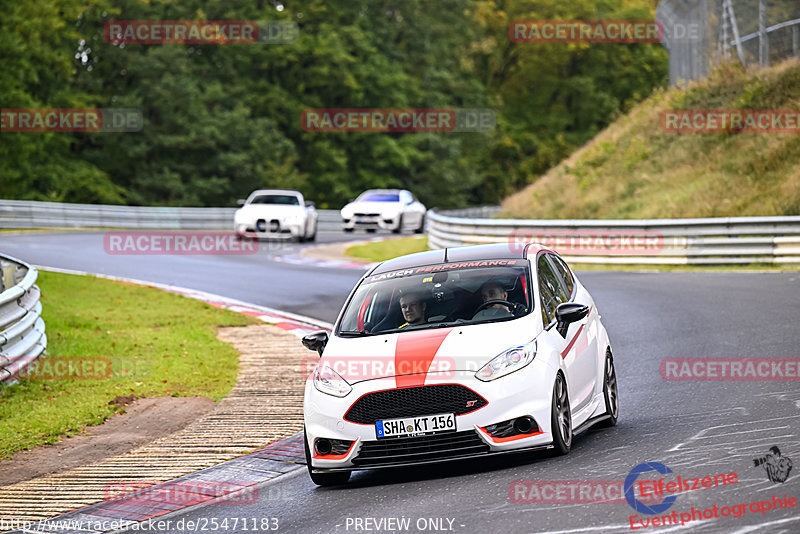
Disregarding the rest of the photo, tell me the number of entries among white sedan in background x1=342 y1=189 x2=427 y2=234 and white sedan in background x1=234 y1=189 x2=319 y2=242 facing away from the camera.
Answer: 0

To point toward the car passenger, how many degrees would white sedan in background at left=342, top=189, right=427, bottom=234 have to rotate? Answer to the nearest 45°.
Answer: approximately 45° to its left

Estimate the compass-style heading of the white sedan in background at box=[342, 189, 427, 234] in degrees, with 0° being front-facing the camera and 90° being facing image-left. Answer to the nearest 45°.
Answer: approximately 45°

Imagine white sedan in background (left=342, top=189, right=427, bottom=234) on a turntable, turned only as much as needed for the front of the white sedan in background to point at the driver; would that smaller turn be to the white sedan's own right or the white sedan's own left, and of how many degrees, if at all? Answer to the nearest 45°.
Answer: approximately 45° to the white sedan's own left

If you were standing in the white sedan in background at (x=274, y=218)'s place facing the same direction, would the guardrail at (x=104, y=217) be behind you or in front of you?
behind

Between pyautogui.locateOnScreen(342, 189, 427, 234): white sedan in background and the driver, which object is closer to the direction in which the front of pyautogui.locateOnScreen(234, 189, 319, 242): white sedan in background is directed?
the driver

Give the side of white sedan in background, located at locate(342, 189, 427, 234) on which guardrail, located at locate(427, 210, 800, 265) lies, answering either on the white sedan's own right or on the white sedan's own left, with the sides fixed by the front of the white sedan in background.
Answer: on the white sedan's own left

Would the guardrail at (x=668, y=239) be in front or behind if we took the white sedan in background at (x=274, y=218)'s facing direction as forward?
in front

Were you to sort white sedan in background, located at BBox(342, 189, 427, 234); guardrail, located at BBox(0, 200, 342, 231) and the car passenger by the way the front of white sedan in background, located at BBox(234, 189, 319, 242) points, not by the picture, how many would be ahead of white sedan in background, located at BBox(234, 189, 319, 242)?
1

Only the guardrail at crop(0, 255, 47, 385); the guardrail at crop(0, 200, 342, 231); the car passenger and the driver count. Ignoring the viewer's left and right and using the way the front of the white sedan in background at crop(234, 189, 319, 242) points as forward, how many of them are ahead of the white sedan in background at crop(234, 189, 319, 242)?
3

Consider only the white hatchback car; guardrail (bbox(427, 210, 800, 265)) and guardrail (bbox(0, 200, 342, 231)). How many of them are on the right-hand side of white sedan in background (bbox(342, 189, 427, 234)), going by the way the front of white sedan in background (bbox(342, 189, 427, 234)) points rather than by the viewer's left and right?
1

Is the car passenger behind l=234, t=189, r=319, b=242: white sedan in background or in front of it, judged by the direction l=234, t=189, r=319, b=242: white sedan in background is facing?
in front
